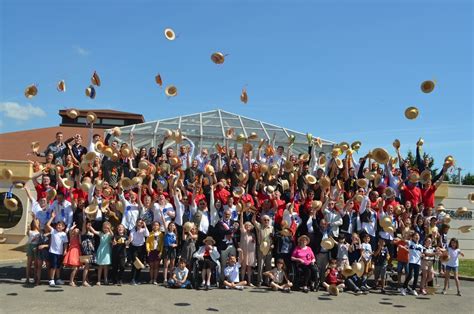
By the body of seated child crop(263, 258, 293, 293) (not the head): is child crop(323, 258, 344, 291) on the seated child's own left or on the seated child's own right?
on the seated child's own left

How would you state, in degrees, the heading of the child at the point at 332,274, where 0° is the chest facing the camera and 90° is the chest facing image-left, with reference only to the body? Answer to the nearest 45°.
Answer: approximately 0°

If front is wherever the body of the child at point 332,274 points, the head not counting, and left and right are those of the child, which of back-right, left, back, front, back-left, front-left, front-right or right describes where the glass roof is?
back-right

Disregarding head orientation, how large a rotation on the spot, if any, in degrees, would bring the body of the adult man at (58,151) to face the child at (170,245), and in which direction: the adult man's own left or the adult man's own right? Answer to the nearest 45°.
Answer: approximately 45° to the adult man's own left

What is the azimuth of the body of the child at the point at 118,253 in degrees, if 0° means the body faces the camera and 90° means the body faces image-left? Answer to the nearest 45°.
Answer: approximately 0°

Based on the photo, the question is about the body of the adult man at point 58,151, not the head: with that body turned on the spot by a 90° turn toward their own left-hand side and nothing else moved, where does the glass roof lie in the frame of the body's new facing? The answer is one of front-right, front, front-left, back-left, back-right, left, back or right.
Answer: front-left

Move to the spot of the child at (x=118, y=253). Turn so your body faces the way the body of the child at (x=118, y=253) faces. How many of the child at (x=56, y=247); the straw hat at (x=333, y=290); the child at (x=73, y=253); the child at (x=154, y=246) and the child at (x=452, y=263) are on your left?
3
